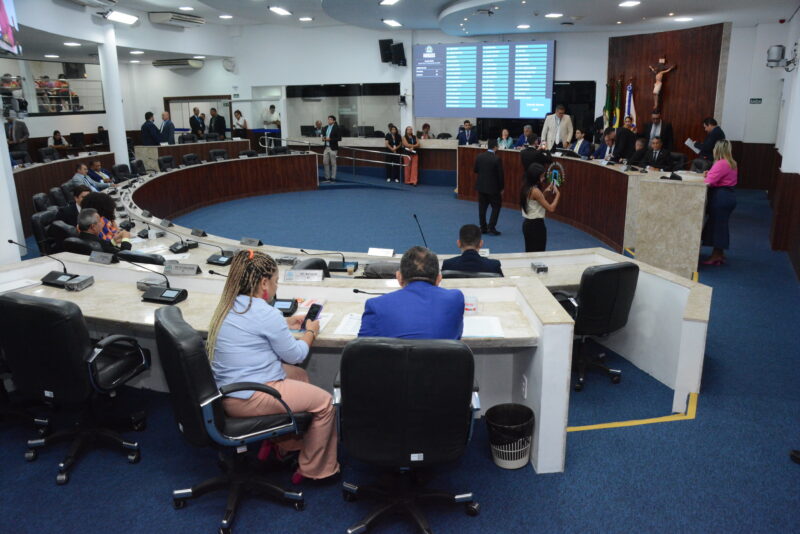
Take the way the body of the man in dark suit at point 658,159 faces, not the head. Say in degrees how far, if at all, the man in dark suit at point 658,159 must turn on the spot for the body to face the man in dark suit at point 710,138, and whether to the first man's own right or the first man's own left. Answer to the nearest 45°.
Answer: approximately 135° to the first man's own left

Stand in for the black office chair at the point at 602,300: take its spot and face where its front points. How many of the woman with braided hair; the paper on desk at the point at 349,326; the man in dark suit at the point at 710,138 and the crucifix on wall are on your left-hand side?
2

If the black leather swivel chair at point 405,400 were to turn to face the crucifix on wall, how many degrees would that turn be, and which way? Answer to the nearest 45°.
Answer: approximately 45° to its right

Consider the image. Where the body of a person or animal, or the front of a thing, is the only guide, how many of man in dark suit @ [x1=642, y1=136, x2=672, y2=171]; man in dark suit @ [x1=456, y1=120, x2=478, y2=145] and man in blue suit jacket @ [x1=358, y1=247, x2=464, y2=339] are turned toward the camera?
2

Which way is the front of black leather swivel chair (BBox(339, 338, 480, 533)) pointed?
away from the camera

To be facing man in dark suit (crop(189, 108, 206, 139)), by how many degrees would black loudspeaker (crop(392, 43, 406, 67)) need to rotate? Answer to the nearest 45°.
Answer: approximately 45° to its right

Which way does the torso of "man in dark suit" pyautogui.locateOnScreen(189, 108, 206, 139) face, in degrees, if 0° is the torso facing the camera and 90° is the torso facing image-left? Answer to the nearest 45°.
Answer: approximately 315°

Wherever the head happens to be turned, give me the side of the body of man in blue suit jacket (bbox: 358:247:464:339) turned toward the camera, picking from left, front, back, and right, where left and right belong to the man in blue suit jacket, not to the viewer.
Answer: back

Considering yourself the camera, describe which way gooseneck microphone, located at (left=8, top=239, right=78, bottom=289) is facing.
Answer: facing to the left of the viewer

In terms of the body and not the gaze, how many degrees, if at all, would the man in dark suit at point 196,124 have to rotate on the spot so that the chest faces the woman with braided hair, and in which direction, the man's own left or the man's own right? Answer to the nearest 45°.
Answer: approximately 45° to the man's own right

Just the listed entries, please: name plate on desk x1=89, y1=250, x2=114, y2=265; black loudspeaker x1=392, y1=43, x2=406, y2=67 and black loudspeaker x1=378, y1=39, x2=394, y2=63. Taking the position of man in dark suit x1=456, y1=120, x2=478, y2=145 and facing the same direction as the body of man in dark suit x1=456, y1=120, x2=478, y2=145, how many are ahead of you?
1

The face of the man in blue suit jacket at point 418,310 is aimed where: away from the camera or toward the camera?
away from the camera

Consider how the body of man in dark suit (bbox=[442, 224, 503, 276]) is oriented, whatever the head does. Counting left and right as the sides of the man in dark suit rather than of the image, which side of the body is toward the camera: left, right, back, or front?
back

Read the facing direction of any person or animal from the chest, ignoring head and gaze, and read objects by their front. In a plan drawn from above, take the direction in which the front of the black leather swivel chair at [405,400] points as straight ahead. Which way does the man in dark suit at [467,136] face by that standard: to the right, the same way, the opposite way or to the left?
the opposite way
